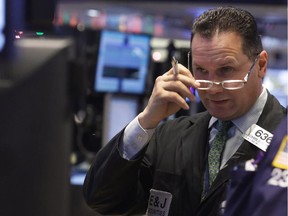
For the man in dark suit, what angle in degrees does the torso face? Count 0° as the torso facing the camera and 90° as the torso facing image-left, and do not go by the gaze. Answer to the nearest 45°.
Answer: approximately 45°

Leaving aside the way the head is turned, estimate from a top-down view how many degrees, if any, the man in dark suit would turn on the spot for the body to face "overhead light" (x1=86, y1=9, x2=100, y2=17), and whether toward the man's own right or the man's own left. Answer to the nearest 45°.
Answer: approximately 135° to the man's own right

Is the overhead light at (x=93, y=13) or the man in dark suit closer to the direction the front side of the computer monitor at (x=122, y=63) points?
the man in dark suit

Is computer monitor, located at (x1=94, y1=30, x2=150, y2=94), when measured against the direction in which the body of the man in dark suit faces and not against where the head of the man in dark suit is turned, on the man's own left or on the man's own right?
on the man's own right

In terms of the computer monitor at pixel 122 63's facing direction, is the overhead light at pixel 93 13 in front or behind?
behind

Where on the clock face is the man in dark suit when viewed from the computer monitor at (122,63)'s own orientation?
The man in dark suit is roughly at 12 o'clock from the computer monitor.

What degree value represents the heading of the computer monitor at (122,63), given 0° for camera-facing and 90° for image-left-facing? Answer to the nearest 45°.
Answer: approximately 0°
